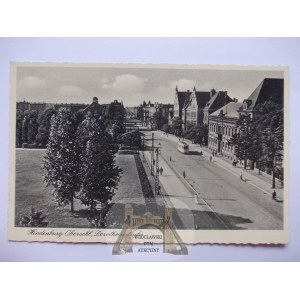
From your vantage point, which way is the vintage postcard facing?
toward the camera
